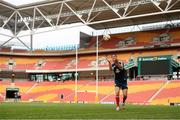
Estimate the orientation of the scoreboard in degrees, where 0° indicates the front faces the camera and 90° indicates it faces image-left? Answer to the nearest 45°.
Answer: approximately 0°
